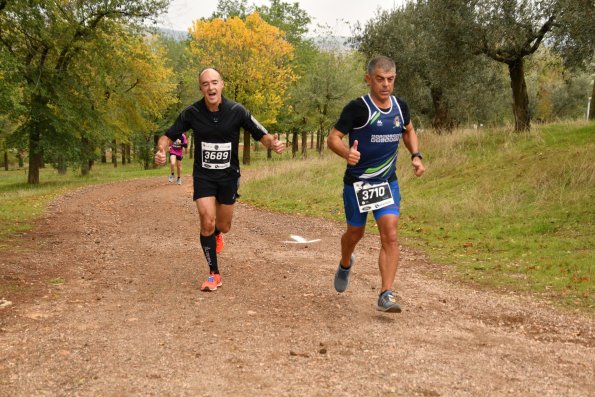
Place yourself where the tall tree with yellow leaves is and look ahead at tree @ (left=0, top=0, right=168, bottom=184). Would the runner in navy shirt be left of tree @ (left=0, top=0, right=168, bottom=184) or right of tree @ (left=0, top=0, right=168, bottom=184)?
left

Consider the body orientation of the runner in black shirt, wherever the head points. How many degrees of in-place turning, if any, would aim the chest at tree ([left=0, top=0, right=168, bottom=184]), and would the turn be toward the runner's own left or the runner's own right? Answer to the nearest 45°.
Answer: approximately 180°

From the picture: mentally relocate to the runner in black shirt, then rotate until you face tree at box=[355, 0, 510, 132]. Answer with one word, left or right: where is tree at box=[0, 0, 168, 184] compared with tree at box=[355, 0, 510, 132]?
left

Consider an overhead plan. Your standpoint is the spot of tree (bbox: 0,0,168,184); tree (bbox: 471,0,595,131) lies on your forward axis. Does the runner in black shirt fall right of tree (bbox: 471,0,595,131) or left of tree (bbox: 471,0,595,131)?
right

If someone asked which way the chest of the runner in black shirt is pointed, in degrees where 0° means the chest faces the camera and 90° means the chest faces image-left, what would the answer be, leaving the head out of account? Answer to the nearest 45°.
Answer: approximately 0°

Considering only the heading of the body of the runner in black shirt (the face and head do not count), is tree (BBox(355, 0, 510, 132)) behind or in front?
behind

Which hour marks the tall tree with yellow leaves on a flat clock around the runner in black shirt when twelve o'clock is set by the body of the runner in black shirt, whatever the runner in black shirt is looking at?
The tall tree with yellow leaves is roughly at 6 o'clock from the runner in black shirt.

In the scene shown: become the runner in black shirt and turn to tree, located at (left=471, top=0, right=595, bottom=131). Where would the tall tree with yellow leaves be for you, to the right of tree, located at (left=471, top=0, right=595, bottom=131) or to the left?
left

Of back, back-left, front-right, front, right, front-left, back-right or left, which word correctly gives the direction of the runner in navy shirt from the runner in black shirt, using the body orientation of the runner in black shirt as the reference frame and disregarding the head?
front-left

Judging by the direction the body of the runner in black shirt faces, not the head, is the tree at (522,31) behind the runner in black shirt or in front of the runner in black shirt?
behind
